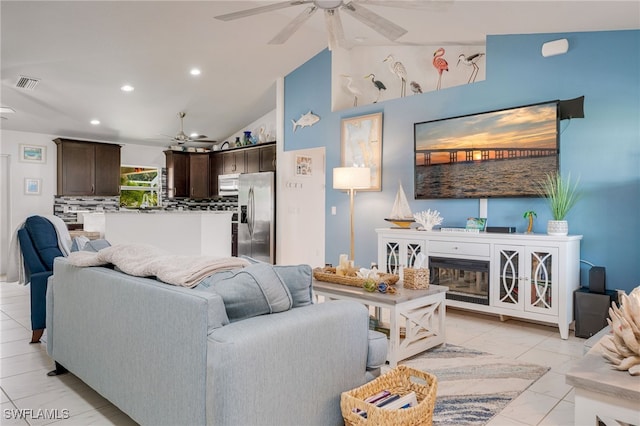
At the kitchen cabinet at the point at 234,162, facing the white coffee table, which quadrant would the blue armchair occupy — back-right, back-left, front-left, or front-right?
front-right

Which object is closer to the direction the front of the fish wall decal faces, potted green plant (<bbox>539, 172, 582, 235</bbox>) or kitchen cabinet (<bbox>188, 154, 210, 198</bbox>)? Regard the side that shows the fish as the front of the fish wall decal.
the potted green plant

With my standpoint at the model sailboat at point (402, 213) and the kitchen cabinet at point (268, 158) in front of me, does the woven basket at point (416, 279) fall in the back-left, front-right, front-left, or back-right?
back-left

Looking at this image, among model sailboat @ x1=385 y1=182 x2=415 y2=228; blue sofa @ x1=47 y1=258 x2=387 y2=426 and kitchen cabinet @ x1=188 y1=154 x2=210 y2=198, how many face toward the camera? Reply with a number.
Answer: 1

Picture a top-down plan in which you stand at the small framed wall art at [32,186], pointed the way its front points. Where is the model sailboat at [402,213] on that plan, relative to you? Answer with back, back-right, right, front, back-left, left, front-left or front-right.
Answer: front-left

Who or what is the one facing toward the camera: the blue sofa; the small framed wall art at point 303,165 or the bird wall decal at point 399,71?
the small framed wall art

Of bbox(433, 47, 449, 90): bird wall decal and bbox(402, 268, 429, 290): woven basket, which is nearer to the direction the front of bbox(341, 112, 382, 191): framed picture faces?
the woven basket

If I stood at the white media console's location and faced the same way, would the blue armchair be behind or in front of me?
in front

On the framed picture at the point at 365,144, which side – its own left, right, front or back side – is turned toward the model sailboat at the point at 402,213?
left

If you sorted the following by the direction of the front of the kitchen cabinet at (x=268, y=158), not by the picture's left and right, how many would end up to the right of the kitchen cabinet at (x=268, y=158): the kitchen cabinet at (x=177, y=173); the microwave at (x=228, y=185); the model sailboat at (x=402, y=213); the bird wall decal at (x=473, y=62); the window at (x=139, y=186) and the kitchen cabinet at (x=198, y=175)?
4

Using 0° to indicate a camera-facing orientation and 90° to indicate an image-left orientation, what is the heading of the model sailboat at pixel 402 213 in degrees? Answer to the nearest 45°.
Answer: approximately 90°

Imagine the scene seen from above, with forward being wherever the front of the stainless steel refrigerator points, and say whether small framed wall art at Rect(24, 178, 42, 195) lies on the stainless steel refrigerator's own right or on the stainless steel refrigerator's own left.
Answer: on the stainless steel refrigerator's own right

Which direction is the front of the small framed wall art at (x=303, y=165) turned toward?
toward the camera

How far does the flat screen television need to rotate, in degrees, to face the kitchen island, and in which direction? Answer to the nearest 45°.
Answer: approximately 45° to its right

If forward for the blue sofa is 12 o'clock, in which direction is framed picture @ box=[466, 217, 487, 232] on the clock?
The framed picture is roughly at 12 o'clock from the blue sofa.

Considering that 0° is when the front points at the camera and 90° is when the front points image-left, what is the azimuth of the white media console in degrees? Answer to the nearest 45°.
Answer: approximately 45°

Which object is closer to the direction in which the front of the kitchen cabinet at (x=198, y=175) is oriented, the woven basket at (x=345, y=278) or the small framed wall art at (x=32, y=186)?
the woven basket

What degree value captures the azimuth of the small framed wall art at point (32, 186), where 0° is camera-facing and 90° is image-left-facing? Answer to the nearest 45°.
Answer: approximately 0°

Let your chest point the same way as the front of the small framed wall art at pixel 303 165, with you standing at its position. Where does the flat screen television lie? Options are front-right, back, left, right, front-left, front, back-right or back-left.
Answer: front-left
